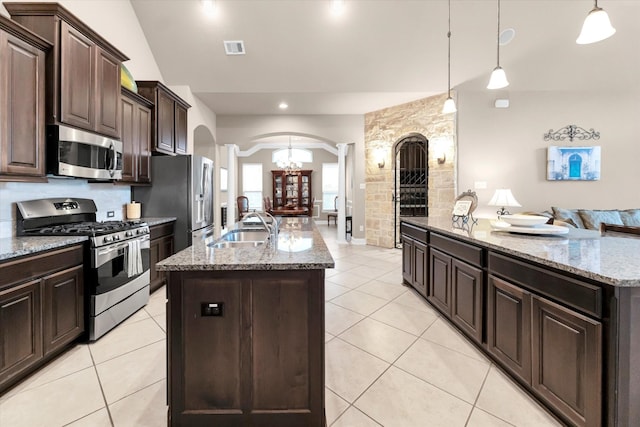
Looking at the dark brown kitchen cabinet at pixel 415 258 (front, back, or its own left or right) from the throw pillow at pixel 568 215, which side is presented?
back

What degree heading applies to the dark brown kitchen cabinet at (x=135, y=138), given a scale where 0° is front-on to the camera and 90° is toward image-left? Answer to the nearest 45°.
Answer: approximately 315°

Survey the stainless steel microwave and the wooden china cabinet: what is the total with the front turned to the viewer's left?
0

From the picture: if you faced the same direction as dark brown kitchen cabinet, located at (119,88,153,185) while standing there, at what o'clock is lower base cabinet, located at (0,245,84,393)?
The lower base cabinet is roughly at 2 o'clock from the dark brown kitchen cabinet.

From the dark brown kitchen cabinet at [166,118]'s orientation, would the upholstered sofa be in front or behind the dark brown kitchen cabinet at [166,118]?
in front

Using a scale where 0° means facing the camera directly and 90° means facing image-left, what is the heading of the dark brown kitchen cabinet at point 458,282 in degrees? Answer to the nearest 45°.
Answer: approximately 45°

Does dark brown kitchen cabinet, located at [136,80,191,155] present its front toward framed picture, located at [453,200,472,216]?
yes

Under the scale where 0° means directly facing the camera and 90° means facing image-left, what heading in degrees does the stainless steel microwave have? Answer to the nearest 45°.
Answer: approximately 315°

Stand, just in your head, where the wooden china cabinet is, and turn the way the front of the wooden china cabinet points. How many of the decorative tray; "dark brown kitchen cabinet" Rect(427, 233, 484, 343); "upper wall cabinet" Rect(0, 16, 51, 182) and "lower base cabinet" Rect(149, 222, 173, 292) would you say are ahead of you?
4

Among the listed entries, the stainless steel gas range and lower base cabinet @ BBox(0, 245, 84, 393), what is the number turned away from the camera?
0
